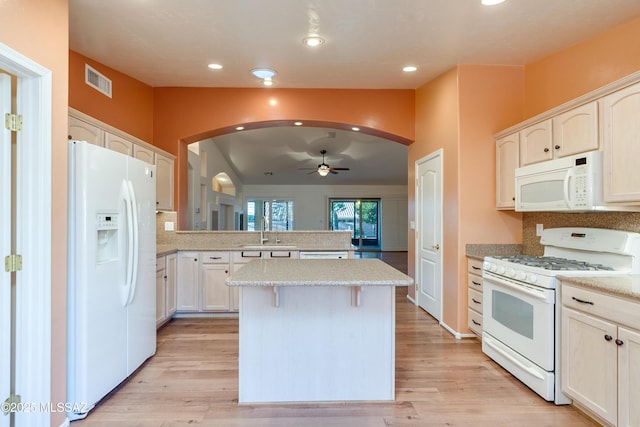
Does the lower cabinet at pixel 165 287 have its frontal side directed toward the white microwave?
yes

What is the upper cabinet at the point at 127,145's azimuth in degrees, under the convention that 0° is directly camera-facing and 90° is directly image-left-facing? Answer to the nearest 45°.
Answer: approximately 315°

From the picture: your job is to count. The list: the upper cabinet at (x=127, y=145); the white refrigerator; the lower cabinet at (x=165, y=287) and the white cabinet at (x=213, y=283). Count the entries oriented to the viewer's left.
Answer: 0

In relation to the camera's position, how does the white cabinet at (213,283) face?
facing the viewer

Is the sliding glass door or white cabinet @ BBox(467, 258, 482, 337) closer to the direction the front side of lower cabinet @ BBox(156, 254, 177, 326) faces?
the white cabinet

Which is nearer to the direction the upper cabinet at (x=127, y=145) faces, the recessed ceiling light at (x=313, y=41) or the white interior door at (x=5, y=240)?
the recessed ceiling light

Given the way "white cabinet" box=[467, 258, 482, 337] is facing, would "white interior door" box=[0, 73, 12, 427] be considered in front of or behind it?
in front

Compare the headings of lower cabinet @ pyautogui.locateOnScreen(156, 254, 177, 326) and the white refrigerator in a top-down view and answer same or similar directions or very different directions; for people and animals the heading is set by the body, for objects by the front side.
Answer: same or similar directions

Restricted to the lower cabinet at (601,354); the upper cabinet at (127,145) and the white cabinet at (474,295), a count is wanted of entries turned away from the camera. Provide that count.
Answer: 0

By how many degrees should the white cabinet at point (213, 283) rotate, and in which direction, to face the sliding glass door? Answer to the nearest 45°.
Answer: approximately 135° to its left

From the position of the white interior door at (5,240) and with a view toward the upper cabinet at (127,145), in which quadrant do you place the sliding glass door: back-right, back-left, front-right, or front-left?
front-right
